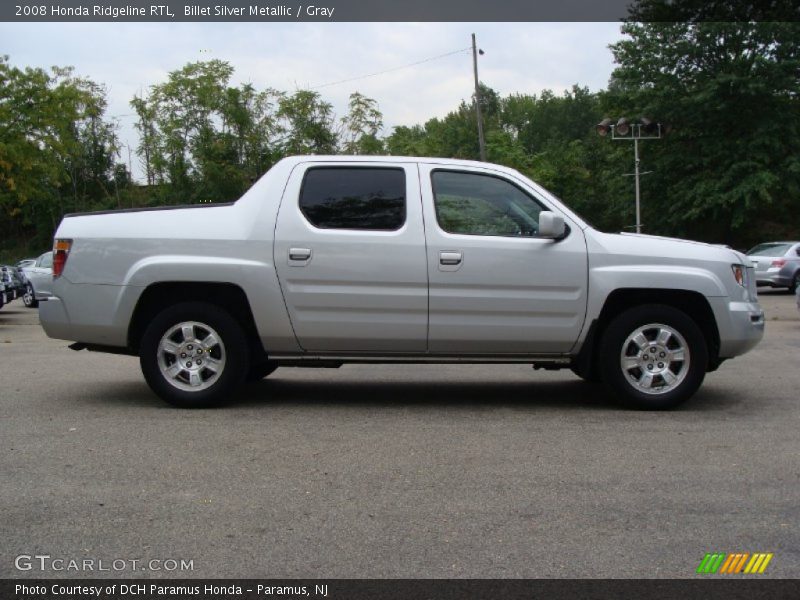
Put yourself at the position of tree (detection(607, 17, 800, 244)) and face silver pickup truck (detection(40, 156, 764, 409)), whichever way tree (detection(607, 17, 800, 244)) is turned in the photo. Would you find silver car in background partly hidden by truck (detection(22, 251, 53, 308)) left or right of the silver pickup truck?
right

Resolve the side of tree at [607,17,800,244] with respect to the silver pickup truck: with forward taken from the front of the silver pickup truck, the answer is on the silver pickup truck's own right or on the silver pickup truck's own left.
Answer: on the silver pickup truck's own left

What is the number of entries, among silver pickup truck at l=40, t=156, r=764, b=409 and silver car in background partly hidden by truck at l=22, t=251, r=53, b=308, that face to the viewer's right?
1

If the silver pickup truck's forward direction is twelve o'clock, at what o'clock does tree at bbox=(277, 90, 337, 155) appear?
The tree is roughly at 9 o'clock from the silver pickup truck.

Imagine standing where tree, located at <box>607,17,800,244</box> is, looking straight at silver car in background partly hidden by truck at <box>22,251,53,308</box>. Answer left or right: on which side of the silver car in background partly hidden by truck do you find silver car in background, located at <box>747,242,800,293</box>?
left

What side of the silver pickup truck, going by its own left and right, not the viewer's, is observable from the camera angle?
right

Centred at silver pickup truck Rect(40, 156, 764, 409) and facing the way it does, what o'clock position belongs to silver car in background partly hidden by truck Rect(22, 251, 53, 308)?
The silver car in background partly hidden by truck is roughly at 8 o'clock from the silver pickup truck.

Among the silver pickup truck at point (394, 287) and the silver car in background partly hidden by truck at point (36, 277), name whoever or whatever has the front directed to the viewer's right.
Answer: the silver pickup truck

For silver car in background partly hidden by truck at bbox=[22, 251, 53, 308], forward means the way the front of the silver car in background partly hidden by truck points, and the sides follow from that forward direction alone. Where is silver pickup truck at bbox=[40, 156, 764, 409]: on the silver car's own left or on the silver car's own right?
on the silver car's own left

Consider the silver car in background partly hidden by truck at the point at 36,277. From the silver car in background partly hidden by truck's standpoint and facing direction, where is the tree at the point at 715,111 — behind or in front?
behind

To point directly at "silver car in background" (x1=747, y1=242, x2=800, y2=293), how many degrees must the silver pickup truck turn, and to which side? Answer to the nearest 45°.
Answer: approximately 45° to its left
